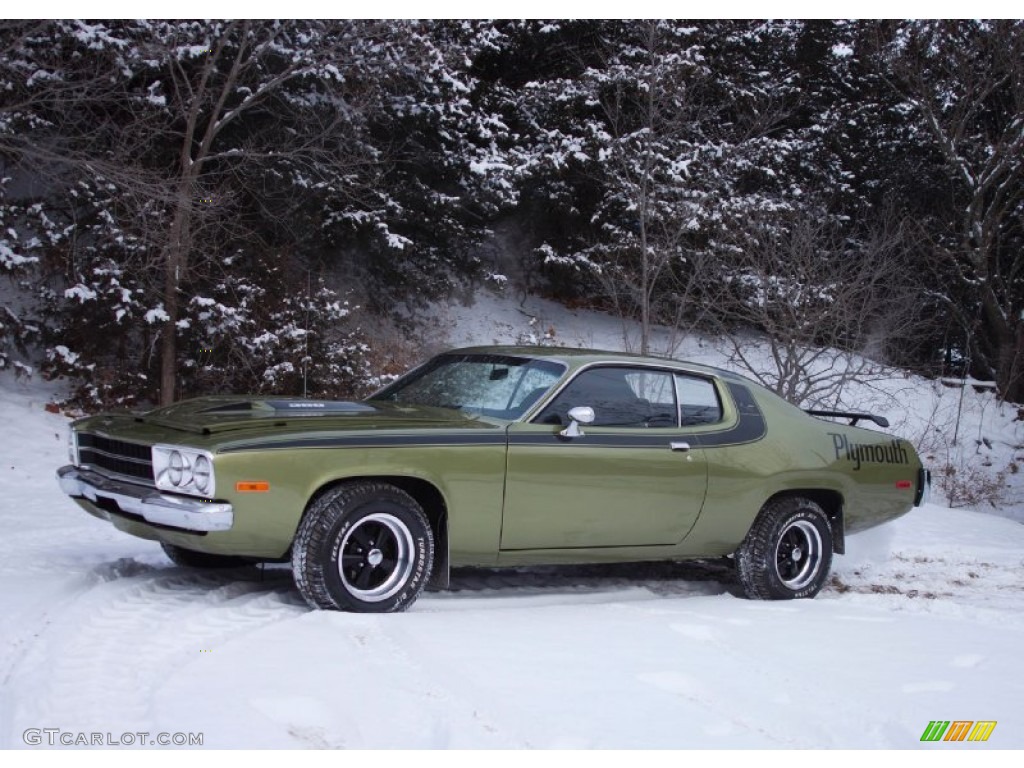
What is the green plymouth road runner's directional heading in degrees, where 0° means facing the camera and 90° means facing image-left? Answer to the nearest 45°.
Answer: approximately 45°

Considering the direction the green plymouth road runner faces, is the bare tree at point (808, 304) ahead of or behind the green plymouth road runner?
behind

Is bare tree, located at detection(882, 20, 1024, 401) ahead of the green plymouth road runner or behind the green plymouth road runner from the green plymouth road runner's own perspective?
behind
